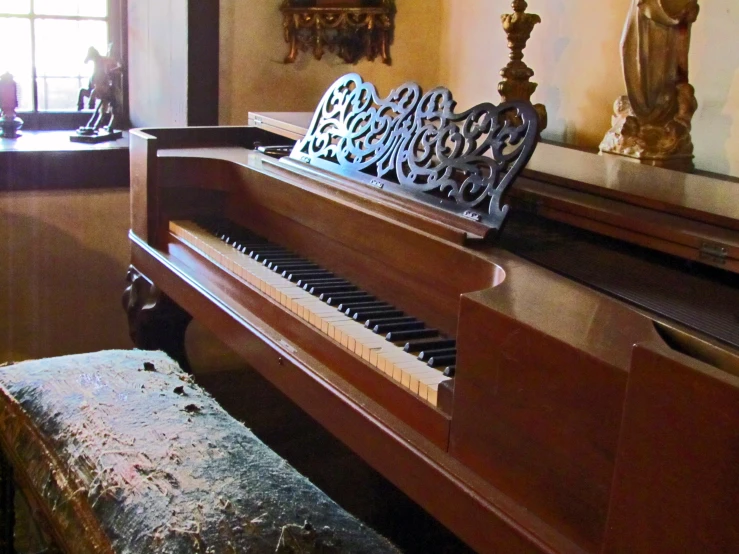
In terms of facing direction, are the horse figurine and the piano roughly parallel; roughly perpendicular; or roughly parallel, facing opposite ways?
roughly parallel

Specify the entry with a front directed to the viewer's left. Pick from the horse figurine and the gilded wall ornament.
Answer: the horse figurine

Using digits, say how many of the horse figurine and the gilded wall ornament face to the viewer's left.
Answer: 1

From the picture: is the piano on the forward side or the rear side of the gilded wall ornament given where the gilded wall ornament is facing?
on the forward side

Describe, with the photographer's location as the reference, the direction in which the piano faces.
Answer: facing the viewer and to the left of the viewer

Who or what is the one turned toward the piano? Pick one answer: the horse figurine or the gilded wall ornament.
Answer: the gilded wall ornament

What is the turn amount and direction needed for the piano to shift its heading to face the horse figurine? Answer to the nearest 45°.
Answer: approximately 90° to its right

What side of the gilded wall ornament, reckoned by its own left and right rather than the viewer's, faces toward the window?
right

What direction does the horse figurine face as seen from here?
to the viewer's left

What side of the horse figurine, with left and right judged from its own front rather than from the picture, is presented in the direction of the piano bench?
left

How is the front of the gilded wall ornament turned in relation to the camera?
facing the viewer

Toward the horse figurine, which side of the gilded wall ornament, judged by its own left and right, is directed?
right

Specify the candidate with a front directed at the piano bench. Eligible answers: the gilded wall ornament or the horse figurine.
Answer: the gilded wall ornament

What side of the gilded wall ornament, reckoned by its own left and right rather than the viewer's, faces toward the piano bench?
front
